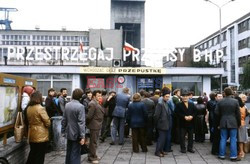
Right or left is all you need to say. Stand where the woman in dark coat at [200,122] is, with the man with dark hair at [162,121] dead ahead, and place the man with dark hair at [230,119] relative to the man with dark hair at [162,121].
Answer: left

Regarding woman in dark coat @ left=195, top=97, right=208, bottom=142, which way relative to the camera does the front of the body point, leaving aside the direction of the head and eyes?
away from the camera

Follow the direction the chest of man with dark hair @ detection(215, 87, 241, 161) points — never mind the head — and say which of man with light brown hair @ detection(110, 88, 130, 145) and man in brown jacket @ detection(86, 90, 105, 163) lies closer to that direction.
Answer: the man with light brown hair

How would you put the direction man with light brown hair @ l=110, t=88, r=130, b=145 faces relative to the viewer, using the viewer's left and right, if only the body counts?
facing away from the viewer and to the right of the viewer

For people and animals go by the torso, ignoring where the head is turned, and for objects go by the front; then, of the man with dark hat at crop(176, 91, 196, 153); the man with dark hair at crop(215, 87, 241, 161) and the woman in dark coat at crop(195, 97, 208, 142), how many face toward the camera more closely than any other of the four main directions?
1

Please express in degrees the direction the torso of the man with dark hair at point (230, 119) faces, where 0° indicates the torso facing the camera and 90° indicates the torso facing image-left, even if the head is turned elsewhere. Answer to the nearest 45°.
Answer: approximately 180°
